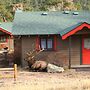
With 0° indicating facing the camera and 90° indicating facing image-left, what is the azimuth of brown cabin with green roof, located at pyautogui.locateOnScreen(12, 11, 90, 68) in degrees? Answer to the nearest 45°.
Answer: approximately 0°

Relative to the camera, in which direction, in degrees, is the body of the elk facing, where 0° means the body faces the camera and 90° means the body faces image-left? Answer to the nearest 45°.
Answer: approximately 90°

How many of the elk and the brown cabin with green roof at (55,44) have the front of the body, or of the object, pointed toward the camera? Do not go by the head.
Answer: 1

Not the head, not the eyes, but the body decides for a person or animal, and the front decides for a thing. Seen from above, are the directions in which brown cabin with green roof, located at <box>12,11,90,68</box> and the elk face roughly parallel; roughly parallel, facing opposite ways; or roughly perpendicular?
roughly perpendicular
